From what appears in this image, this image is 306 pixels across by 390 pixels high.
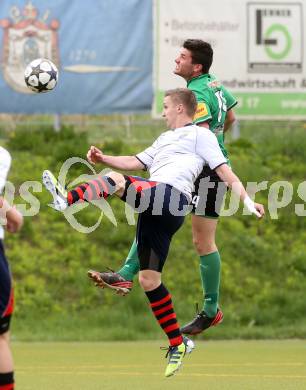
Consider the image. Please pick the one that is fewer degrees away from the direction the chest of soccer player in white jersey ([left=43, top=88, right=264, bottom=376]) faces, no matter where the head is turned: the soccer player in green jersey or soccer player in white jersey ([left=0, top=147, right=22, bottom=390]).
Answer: the soccer player in white jersey

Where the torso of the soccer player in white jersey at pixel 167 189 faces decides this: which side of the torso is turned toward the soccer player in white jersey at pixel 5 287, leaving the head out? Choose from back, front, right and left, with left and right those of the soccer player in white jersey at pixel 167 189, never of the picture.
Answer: front

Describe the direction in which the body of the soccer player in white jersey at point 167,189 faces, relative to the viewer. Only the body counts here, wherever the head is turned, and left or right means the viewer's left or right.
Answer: facing the viewer and to the left of the viewer

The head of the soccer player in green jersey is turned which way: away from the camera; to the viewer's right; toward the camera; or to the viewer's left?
to the viewer's left

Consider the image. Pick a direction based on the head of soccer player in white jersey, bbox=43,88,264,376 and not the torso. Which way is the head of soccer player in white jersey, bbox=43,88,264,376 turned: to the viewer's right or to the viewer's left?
to the viewer's left
